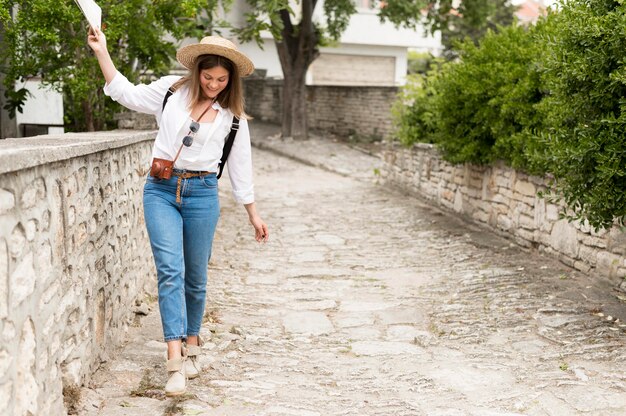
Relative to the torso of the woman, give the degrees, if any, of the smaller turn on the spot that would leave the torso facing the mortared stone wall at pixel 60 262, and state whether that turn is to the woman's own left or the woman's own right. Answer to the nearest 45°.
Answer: approximately 45° to the woman's own right

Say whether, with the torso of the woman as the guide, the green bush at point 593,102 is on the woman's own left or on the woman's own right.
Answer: on the woman's own left

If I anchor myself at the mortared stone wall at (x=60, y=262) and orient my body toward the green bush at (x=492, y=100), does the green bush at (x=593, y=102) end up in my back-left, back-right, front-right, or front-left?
front-right

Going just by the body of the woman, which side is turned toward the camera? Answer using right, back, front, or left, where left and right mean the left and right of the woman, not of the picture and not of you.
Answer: front

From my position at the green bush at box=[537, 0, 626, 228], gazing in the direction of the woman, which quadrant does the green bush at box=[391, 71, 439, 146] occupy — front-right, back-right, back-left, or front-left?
back-right

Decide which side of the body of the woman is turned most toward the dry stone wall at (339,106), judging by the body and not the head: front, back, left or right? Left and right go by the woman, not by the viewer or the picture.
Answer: back

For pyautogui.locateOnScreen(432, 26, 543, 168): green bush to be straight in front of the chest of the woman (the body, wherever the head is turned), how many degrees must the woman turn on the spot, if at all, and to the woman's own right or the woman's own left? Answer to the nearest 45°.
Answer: approximately 135° to the woman's own left
